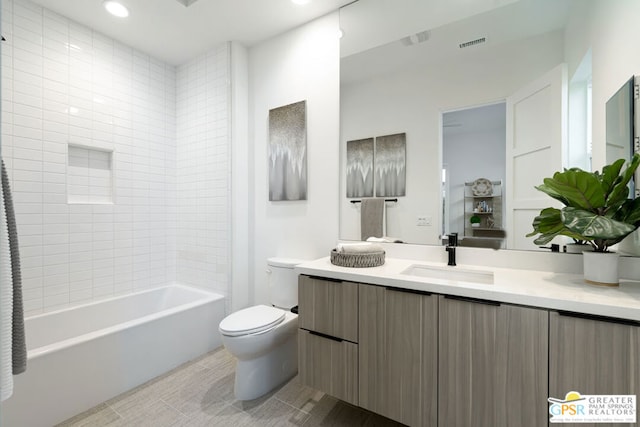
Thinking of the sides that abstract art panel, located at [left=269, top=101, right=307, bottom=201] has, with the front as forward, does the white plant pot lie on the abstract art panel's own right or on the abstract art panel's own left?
on the abstract art panel's own left

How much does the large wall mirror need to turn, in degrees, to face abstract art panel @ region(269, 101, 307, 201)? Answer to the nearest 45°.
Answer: approximately 90° to its right

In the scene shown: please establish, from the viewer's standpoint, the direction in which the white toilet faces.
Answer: facing the viewer and to the left of the viewer

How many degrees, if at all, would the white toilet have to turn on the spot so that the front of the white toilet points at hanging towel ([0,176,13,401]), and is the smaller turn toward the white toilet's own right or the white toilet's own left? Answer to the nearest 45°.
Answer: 0° — it already faces it

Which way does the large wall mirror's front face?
toward the camera

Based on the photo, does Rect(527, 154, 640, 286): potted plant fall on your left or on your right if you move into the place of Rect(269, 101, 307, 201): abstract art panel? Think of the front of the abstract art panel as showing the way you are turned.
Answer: on your left

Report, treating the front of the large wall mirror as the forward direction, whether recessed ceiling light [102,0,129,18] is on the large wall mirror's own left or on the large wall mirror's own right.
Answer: on the large wall mirror's own right

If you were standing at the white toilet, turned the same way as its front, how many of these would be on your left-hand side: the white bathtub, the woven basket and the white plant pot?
2

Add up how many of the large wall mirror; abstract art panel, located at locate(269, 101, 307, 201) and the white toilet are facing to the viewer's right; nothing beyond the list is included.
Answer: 0

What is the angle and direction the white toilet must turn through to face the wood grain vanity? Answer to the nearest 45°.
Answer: approximately 90° to its left

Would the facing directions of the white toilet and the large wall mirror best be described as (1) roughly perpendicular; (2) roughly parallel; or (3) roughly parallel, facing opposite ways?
roughly parallel

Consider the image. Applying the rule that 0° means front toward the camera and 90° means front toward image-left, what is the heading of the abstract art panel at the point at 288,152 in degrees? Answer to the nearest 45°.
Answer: approximately 45°

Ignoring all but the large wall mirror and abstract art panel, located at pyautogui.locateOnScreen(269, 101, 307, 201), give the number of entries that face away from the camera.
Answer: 0

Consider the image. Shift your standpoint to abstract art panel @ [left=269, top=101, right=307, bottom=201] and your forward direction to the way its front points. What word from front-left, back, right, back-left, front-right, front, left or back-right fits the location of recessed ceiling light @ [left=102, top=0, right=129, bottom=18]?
front-right
